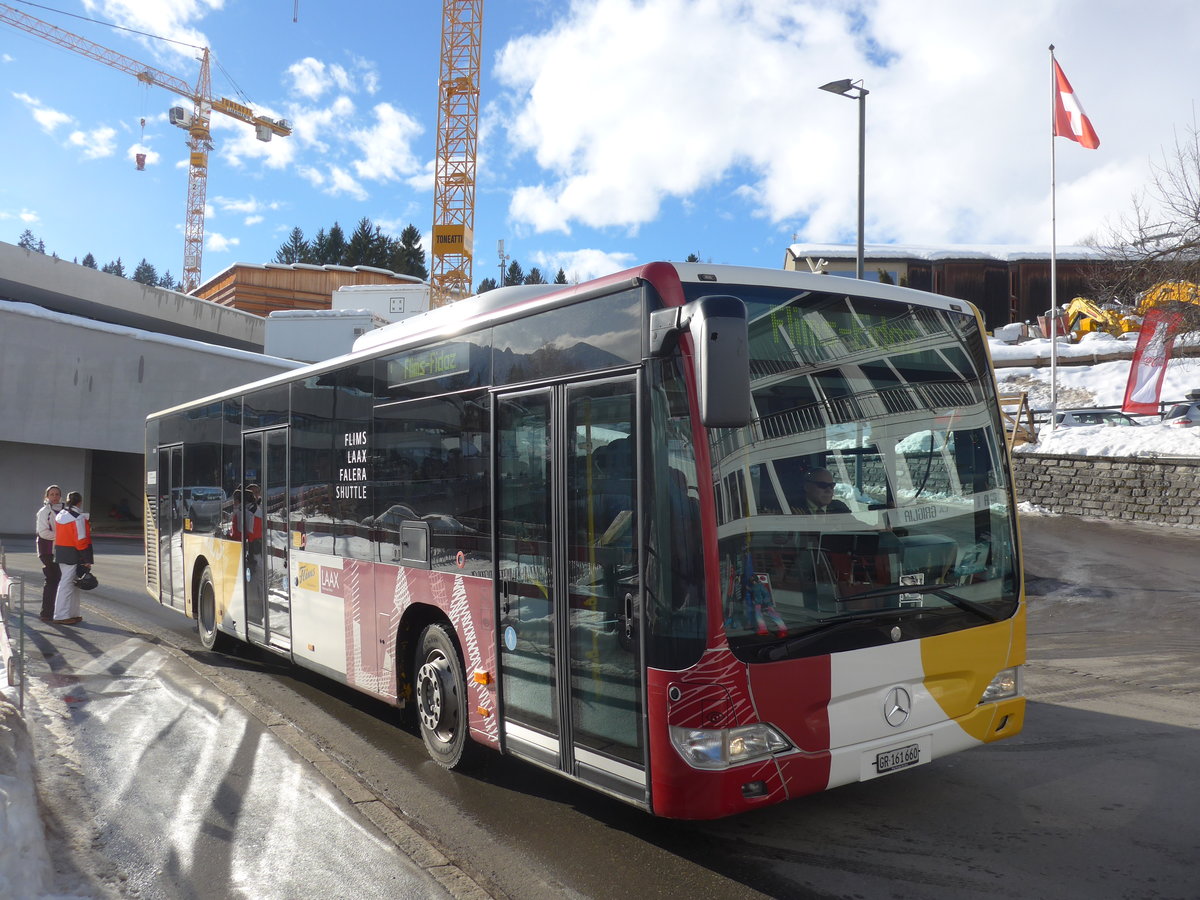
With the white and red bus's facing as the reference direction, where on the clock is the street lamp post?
The street lamp post is roughly at 8 o'clock from the white and red bus.

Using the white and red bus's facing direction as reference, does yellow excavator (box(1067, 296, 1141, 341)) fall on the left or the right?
on its left

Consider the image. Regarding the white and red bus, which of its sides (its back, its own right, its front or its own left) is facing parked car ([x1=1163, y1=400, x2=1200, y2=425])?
left

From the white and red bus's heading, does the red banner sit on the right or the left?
on its left

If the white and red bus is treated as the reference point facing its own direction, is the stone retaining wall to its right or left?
on its left

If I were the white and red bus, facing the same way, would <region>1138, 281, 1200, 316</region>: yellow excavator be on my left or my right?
on my left

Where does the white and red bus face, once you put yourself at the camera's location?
facing the viewer and to the right of the viewer

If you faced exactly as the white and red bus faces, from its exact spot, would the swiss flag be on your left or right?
on your left

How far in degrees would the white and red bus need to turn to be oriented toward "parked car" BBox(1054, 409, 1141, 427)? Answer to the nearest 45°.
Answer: approximately 90° to its left

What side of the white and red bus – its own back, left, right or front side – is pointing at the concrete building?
back
